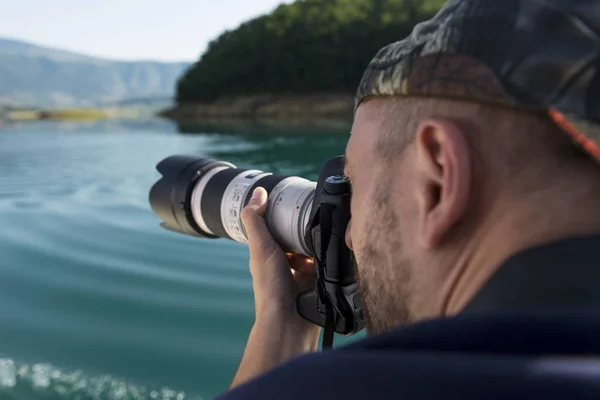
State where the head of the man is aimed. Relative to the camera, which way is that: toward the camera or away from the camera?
away from the camera

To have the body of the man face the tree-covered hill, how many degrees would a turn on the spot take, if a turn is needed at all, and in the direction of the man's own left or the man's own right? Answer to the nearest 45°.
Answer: approximately 45° to the man's own right

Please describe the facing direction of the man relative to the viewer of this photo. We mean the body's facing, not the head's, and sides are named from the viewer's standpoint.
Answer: facing away from the viewer and to the left of the viewer
